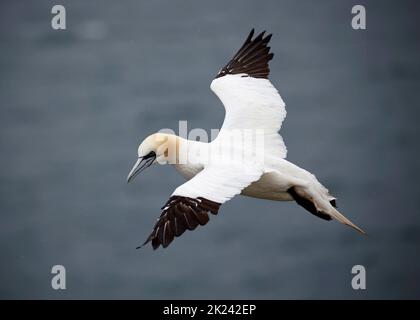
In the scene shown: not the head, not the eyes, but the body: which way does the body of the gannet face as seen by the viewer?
to the viewer's left
